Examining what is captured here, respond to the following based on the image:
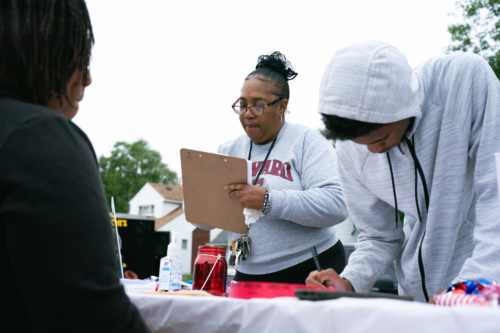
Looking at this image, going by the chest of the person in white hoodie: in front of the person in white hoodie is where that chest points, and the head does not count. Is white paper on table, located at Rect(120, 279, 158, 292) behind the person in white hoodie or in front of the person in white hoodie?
in front

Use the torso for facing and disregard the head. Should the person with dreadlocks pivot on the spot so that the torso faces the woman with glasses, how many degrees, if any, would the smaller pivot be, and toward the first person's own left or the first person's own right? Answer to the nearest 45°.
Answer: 0° — they already face them

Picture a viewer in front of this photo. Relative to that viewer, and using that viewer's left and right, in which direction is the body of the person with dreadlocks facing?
facing away from the viewer and to the right of the viewer

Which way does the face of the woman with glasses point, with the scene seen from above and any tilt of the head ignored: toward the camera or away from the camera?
toward the camera

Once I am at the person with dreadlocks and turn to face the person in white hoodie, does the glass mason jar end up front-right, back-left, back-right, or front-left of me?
front-left

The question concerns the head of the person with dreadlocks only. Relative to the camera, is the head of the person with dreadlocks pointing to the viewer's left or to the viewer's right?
to the viewer's right

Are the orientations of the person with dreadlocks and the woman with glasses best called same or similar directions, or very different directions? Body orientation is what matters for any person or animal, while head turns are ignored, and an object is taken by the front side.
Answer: very different directions

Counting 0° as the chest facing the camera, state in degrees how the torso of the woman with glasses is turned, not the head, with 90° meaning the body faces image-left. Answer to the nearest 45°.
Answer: approximately 45°

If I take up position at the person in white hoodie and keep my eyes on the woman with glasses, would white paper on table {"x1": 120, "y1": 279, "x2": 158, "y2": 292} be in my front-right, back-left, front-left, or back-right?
front-left

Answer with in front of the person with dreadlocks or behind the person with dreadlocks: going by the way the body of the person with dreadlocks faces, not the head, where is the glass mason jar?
in front

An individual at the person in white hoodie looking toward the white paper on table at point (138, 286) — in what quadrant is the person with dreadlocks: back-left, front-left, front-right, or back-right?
front-left

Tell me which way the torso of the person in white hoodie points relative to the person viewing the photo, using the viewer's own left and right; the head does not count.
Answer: facing the viewer and to the left of the viewer

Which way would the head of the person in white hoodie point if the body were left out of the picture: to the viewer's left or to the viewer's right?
to the viewer's left

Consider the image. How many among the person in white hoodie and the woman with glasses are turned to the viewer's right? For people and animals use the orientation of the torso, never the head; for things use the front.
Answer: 0

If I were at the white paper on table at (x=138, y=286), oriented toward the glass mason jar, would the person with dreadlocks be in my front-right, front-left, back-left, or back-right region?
back-right
